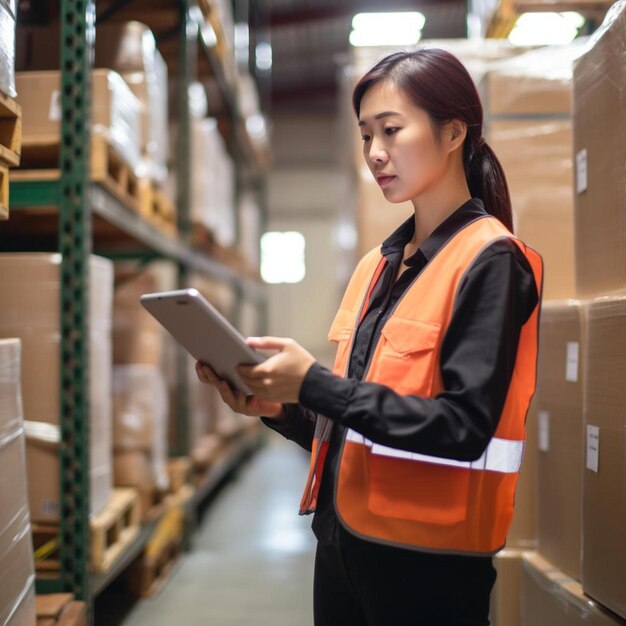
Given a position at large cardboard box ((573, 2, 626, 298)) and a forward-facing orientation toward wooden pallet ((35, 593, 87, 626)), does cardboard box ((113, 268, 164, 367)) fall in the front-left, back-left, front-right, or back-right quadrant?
front-right

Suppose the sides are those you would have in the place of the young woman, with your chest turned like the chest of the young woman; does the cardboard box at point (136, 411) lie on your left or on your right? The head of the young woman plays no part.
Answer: on your right

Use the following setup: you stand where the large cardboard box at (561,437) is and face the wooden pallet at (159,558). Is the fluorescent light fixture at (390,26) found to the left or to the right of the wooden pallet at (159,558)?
right

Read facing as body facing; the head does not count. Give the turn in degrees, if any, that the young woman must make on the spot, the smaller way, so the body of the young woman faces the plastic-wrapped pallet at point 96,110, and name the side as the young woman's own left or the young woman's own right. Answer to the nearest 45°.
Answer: approximately 90° to the young woman's own right

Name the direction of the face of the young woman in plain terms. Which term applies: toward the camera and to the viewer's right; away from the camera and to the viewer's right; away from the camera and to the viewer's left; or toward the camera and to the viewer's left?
toward the camera and to the viewer's left

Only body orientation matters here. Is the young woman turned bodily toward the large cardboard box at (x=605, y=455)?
no

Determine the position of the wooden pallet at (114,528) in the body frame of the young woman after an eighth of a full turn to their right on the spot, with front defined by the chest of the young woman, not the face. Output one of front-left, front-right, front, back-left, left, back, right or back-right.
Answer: front-right

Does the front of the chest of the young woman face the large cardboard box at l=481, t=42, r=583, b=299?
no

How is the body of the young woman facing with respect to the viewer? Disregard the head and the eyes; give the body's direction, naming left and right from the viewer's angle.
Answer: facing the viewer and to the left of the viewer

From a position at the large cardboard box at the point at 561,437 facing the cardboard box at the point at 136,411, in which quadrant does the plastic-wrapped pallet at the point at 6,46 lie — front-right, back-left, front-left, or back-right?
front-left
